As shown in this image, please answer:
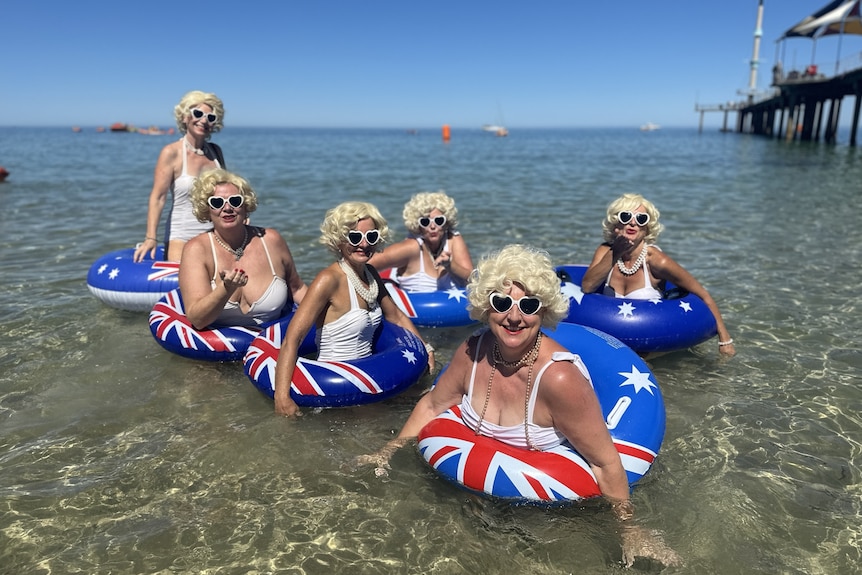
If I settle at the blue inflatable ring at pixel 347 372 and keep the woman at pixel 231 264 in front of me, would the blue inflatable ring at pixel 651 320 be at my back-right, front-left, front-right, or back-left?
back-right

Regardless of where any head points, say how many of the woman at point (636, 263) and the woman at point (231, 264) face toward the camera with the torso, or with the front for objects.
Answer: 2

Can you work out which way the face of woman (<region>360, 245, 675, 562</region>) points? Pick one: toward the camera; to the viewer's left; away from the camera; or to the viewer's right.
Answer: toward the camera

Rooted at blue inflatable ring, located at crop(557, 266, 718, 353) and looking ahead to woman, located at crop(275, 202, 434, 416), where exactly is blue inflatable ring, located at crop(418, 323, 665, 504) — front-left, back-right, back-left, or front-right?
front-left

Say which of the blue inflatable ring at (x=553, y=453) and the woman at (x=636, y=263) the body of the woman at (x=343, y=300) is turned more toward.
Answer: the blue inflatable ring

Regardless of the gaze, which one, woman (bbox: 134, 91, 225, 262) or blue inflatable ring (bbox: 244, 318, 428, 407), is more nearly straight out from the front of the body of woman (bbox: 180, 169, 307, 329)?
the blue inflatable ring

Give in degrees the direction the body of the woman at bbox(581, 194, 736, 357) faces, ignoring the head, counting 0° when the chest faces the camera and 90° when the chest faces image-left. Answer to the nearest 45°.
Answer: approximately 0°

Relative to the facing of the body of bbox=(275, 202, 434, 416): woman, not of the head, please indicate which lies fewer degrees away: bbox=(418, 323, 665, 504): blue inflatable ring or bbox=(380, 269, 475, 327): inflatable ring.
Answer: the blue inflatable ring

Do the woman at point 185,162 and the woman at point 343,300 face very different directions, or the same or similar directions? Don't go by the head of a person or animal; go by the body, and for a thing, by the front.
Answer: same or similar directions

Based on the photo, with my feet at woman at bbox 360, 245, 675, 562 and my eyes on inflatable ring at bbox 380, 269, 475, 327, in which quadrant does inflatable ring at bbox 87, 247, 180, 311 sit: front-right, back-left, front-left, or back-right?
front-left

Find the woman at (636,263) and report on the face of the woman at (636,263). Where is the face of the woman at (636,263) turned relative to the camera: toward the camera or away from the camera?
toward the camera

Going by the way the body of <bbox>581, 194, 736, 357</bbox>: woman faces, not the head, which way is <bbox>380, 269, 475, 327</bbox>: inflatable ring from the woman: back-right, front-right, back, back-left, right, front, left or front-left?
right

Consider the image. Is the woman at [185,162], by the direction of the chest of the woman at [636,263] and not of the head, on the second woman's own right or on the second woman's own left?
on the second woman's own right

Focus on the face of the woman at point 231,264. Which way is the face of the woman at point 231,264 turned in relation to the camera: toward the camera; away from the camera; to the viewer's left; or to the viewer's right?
toward the camera

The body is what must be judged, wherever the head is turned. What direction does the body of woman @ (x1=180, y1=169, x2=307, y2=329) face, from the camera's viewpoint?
toward the camera

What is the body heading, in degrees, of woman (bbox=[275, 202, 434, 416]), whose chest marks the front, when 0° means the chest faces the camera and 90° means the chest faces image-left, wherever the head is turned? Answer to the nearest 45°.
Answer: approximately 315°

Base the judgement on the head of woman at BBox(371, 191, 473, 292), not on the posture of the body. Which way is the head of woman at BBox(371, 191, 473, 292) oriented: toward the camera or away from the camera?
toward the camera
